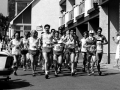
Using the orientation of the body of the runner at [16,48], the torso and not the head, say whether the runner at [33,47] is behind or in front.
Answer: in front

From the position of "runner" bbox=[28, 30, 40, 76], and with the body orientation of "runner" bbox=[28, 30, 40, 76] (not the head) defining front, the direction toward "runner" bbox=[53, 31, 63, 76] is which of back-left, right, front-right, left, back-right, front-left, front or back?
left

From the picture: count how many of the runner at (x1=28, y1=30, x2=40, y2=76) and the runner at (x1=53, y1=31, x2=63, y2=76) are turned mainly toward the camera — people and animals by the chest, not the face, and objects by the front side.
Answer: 2

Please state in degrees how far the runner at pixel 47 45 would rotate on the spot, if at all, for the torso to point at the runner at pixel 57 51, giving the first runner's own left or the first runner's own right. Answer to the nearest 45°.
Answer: approximately 135° to the first runner's own left

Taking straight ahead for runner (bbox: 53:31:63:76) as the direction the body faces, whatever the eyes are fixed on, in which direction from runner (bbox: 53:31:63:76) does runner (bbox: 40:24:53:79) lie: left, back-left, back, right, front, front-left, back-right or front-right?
front-right

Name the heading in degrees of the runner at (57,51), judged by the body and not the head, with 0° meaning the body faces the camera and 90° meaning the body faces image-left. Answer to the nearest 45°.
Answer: approximately 0°

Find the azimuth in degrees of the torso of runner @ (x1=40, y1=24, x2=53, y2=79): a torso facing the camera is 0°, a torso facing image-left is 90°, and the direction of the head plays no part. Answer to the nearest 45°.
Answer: approximately 0°

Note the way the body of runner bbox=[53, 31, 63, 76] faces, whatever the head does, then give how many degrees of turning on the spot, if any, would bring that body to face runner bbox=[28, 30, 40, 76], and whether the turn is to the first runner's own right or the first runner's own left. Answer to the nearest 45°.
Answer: approximately 90° to the first runner's own right

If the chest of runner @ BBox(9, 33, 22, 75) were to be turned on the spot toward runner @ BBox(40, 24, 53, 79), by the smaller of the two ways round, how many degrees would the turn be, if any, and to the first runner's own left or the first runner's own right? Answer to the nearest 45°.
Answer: approximately 45° to the first runner's own left
